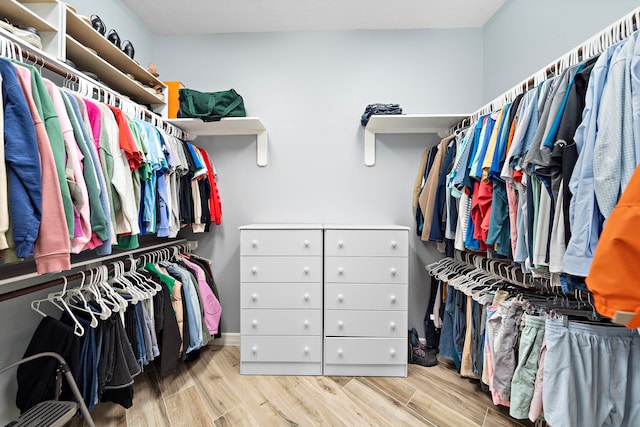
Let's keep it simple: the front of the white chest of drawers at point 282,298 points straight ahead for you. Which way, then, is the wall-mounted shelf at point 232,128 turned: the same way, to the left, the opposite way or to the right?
the same way

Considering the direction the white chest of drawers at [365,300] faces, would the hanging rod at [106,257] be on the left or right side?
on its right

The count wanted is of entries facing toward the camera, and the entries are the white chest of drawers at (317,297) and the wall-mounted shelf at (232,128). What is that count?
2

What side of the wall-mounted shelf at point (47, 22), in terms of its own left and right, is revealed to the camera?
right

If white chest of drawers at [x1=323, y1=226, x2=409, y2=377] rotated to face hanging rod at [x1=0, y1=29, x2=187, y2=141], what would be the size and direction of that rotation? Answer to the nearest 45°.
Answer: approximately 45° to its right

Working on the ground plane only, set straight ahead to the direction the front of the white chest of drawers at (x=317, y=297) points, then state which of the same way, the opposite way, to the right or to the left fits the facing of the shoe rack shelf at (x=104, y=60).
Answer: to the left

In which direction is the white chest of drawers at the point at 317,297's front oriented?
toward the camera

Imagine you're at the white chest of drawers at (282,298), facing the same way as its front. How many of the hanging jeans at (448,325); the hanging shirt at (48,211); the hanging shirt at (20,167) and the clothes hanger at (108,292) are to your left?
1

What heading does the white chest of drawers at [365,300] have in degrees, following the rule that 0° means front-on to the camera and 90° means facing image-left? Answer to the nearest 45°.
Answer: approximately 0°

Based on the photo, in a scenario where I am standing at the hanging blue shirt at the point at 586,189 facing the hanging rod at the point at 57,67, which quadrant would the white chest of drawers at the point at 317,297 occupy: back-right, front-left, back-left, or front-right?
front-right

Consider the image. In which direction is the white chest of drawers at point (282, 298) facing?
toward the camera

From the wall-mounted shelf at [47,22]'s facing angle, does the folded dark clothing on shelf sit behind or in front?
in front
